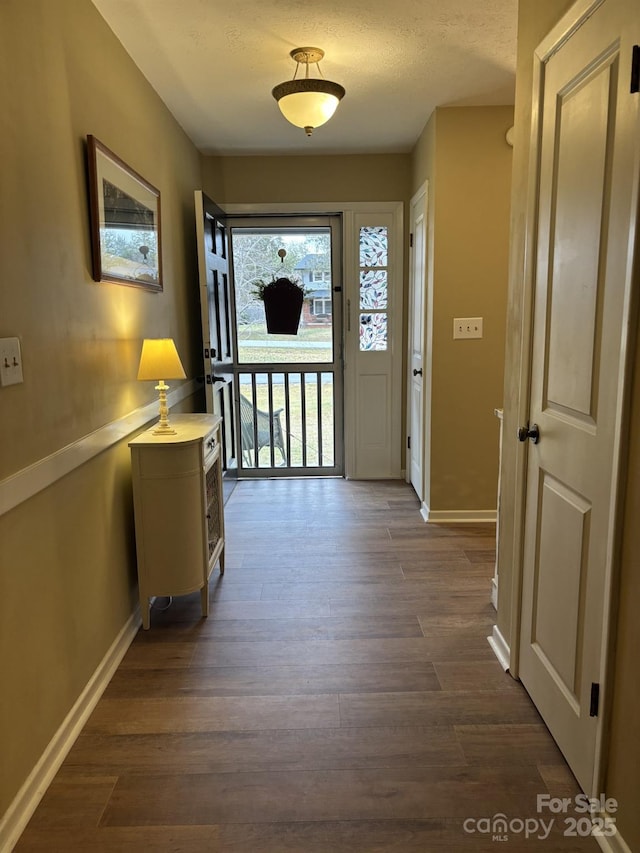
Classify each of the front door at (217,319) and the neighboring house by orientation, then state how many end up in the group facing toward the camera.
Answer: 1

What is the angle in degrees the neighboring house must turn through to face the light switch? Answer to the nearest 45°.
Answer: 0° — it already faces it

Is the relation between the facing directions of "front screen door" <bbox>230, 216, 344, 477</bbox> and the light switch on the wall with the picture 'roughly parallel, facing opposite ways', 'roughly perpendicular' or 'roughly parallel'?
roughly perpendicular

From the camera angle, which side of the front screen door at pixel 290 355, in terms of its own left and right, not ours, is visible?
back

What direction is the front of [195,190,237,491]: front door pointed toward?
to the viewer's right

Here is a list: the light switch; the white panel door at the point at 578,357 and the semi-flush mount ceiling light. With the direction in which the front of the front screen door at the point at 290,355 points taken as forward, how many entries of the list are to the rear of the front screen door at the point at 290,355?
3

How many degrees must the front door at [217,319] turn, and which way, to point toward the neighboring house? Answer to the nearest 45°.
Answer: approximately 45° to its left

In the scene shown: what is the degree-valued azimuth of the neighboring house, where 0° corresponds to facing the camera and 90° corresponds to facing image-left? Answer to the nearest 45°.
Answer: approximately 0°

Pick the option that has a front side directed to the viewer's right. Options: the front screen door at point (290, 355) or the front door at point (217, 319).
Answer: the front door at point (217, 319)
